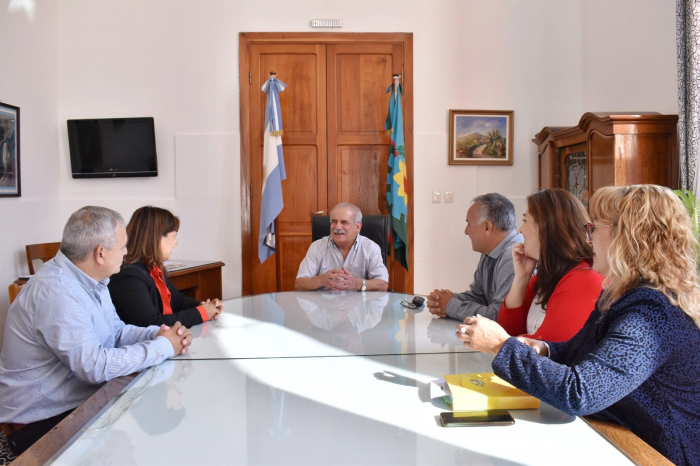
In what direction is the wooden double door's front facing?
toward the camera

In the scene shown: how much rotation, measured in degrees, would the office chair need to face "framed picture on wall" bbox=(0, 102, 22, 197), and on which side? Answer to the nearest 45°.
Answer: approximately 90° to its right

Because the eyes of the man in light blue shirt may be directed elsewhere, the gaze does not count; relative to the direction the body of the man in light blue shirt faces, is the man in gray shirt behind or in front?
in front

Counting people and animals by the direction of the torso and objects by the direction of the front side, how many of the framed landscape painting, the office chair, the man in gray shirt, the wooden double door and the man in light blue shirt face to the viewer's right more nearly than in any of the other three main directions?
1

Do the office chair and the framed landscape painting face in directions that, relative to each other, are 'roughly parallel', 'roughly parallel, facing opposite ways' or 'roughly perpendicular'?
roughly parallel

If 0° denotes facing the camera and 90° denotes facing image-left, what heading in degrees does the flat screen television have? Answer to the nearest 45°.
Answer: approximately 0°

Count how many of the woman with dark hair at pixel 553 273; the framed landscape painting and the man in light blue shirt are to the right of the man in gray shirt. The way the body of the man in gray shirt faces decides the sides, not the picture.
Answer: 1

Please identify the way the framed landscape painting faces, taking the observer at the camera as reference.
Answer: facing the viewer

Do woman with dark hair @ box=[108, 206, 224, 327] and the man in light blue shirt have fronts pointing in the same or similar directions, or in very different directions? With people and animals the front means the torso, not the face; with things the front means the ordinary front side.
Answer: same or similar directions

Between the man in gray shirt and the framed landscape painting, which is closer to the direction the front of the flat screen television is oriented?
the man in gray shirt

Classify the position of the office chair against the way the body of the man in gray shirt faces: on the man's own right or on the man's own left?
on the man's own right

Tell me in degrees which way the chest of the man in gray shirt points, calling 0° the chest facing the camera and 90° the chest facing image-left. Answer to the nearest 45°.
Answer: approximately 90°

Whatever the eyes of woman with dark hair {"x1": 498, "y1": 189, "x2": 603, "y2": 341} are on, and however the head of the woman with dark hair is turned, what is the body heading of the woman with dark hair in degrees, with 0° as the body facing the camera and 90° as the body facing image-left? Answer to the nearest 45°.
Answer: approximately 90°

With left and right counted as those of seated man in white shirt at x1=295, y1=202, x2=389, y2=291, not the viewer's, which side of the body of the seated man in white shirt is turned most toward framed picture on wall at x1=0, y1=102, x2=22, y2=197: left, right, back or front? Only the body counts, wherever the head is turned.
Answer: right

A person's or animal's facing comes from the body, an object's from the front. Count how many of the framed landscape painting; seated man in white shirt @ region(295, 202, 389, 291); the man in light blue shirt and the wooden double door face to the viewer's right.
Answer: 1

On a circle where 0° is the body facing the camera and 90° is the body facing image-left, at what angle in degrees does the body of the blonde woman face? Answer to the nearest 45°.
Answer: approximately 90°
